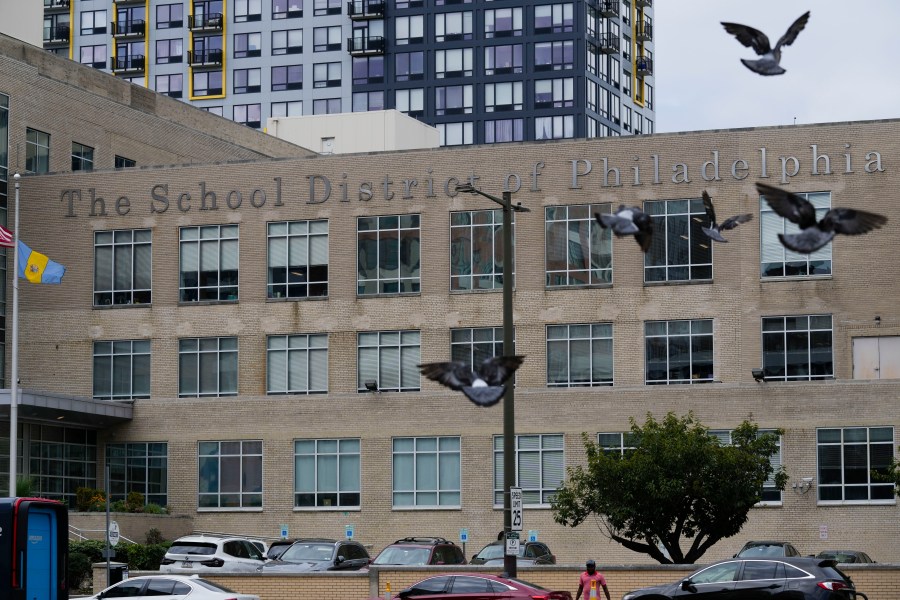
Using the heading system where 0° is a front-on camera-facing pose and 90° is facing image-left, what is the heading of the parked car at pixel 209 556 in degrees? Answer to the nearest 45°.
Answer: approximately 225°

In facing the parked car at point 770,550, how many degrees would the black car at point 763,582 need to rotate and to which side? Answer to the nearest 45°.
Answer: approximately 90° to its right

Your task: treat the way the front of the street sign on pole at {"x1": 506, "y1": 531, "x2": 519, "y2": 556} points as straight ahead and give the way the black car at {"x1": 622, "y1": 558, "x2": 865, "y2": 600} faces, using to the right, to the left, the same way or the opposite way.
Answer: to the right

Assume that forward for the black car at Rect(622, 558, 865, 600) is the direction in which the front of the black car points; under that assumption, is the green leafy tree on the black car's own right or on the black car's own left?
on the black car's own right

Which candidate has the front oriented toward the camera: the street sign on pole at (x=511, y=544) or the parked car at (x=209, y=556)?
the street sign on pole

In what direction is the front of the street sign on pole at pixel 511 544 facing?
toward the camera

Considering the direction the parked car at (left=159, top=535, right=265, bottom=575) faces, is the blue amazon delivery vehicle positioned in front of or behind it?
behind

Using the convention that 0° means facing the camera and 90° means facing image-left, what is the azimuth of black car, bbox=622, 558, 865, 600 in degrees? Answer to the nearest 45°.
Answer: approximately 90°

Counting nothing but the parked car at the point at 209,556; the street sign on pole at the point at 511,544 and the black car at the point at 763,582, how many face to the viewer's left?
1

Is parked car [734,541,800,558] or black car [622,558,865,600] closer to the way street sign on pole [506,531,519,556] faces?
the black car

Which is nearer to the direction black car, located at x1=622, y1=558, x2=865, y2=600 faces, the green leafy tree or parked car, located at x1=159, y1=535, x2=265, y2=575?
the parked car
